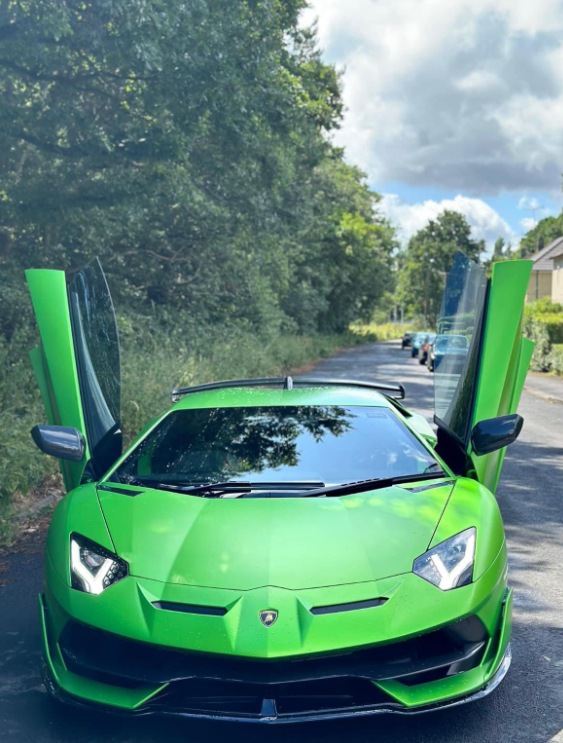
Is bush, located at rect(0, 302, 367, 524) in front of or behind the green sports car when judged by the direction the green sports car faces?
behind

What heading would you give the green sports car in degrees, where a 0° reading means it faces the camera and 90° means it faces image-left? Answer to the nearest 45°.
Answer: approximately 0°

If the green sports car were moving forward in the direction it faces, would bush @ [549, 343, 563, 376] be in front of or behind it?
behind
